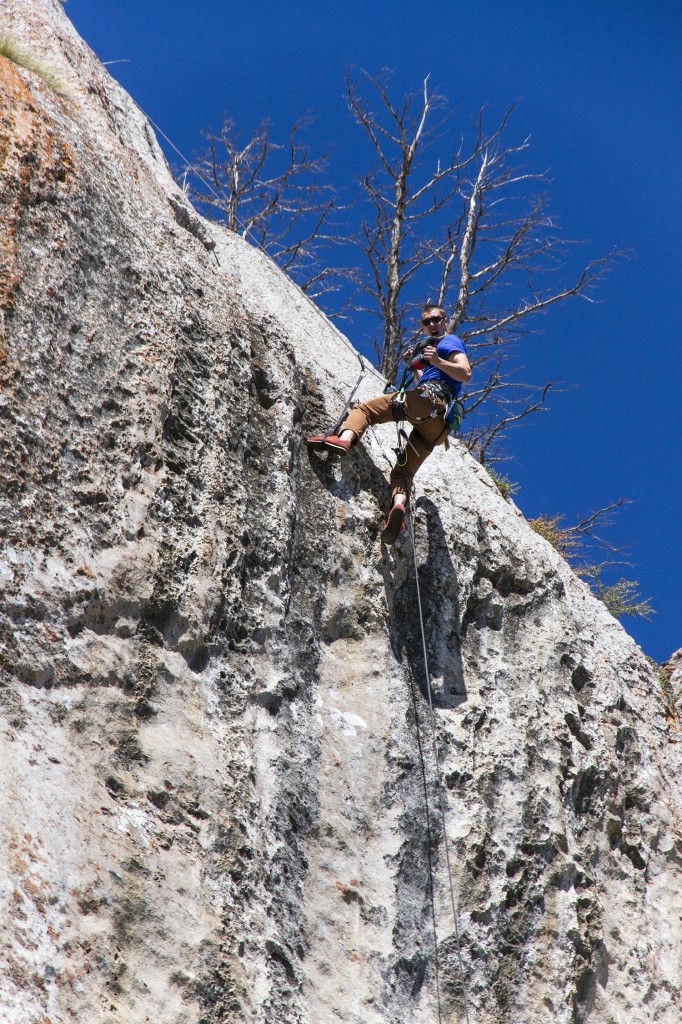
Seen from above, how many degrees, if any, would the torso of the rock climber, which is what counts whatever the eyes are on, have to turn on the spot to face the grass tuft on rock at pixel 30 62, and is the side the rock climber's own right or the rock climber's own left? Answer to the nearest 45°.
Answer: approximately 45° to the rock climber's own right

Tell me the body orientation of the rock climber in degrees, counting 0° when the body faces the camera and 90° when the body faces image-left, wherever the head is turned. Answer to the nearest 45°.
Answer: approximately 45°
